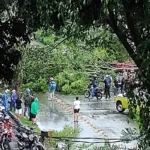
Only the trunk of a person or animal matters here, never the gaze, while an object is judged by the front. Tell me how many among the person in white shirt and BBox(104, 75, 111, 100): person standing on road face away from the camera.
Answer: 2

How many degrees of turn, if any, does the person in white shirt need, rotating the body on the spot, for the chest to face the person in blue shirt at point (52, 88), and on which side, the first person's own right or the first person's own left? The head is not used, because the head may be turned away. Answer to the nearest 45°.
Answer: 0° — they already face them

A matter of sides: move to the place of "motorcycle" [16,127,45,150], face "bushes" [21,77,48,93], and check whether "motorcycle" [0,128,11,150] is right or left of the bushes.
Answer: left

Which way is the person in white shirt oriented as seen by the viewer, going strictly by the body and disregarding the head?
away from the camera

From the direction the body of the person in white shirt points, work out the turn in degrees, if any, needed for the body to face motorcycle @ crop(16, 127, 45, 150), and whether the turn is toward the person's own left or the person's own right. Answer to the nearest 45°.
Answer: approximately 180°

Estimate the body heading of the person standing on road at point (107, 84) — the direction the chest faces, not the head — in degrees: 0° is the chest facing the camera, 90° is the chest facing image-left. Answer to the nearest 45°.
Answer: approximately 180°

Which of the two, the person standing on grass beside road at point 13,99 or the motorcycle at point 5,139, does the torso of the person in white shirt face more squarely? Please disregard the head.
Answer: the person standing on grass beside road

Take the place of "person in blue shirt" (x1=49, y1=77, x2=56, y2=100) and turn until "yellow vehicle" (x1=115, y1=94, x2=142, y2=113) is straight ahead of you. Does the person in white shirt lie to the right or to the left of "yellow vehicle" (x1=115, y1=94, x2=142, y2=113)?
right
